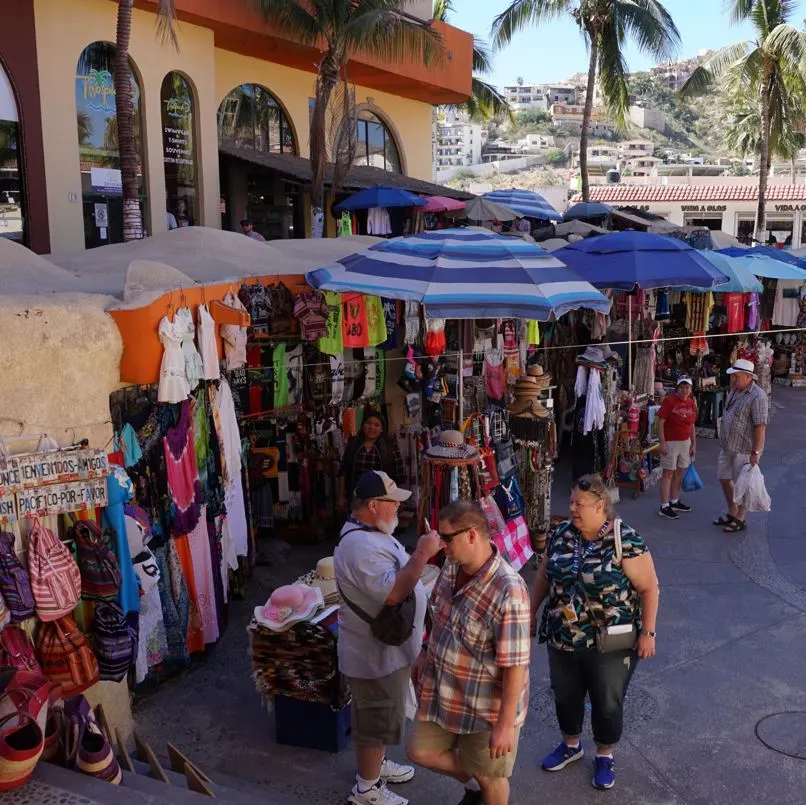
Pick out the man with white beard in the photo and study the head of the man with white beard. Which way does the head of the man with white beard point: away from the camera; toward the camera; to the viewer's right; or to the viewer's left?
to the viewer's right

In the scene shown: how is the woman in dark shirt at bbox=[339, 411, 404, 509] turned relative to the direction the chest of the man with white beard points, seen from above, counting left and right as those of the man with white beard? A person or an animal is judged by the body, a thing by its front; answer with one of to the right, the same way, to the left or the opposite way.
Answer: to the right

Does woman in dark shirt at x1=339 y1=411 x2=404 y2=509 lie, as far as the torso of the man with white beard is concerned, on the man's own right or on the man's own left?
on the man's own left

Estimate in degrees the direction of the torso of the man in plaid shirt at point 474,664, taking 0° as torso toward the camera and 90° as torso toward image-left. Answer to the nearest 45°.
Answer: approximately 45°

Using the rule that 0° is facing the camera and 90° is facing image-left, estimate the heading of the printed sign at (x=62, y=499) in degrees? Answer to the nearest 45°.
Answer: approximately 0°

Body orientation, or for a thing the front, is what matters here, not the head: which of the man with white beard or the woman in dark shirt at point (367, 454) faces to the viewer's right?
the man with white beard

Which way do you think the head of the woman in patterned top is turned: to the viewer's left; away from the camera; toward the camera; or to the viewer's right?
to the viewer's left

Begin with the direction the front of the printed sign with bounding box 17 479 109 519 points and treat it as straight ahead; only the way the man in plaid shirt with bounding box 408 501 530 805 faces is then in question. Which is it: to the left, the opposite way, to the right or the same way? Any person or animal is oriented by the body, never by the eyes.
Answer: to the right

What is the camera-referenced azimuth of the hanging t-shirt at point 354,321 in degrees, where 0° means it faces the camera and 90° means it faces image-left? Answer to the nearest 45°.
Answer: approximately 0°
